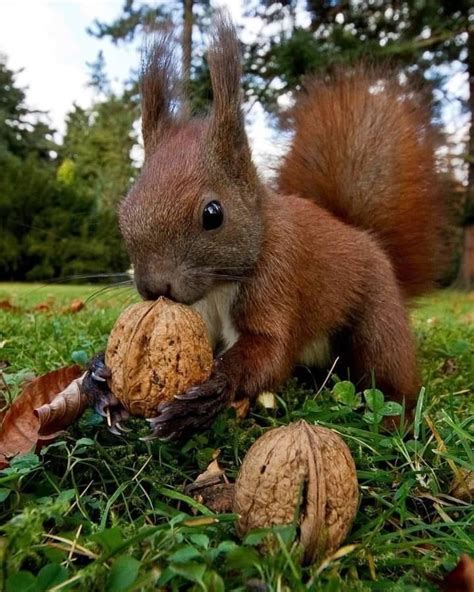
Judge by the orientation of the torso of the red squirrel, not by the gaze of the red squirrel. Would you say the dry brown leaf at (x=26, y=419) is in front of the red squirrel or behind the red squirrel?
in front

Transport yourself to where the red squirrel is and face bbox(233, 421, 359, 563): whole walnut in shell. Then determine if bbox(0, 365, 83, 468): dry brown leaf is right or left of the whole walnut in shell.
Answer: right

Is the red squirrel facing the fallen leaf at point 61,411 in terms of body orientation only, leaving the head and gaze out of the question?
yes

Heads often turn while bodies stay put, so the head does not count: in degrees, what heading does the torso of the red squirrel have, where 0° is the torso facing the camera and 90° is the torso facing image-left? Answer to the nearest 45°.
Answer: approximately 45°
